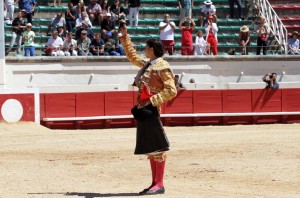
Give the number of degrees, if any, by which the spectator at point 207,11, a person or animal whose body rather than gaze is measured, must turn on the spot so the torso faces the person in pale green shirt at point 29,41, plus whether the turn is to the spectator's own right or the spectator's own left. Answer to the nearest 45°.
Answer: approximately 45° to the spectator's own right

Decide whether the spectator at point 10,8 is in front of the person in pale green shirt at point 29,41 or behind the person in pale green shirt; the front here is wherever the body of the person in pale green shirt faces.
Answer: behind

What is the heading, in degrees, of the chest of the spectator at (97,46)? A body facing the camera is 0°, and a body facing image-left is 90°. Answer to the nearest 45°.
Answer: approximately 0°

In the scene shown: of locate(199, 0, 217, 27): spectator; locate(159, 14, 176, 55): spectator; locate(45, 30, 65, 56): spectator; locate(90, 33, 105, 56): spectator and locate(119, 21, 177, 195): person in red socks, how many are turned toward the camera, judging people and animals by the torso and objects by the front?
4

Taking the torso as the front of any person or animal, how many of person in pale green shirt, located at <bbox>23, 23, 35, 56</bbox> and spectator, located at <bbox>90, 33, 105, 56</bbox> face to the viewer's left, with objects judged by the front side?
0

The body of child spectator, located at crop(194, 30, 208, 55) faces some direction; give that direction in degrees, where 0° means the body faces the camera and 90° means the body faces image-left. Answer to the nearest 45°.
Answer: approximately 0°

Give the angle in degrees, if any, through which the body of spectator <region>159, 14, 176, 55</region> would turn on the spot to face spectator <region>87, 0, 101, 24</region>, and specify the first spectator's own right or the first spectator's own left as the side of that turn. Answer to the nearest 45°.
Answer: approximately 90° to the first spectator's own right

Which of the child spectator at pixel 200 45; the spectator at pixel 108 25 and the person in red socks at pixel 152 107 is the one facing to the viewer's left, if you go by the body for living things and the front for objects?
the person in red socks
